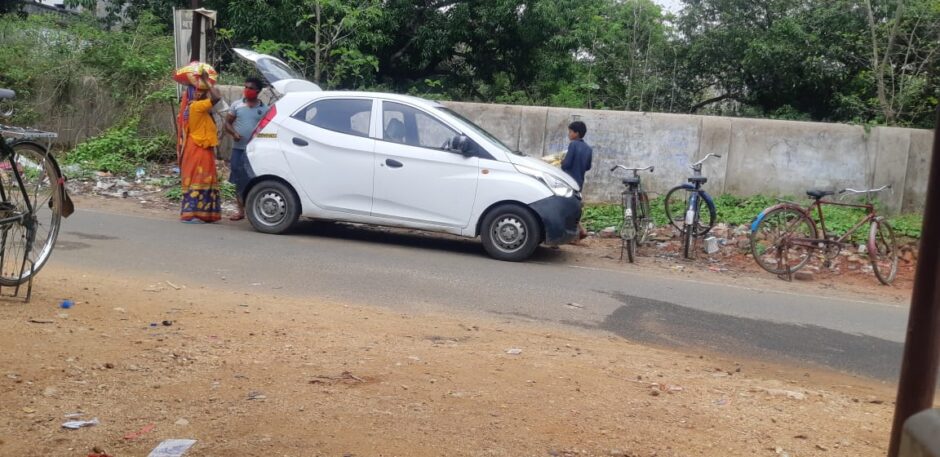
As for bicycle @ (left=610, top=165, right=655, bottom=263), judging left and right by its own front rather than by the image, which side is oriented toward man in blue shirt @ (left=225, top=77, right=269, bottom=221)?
left

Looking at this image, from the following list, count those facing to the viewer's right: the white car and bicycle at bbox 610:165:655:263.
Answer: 1

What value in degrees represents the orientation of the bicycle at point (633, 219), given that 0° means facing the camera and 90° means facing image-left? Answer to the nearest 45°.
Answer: approximately 180°

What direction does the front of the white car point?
to the viewer's right

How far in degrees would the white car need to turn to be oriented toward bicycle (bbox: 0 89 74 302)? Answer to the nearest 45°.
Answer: approximately 135° to its right

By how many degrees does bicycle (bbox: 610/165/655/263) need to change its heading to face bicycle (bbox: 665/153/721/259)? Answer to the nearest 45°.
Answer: approximately 45° to its right

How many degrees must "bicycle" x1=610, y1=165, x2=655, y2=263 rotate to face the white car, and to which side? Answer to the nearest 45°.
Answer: approximately 135° to its left

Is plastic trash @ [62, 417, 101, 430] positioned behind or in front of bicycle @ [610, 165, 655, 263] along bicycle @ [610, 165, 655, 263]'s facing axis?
behind

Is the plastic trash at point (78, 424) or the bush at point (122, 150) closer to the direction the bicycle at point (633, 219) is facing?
the bush

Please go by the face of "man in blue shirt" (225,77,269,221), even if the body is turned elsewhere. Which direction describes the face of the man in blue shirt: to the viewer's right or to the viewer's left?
to the viewer's left

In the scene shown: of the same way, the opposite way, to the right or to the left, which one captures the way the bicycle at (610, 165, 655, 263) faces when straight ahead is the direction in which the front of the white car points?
to the left
